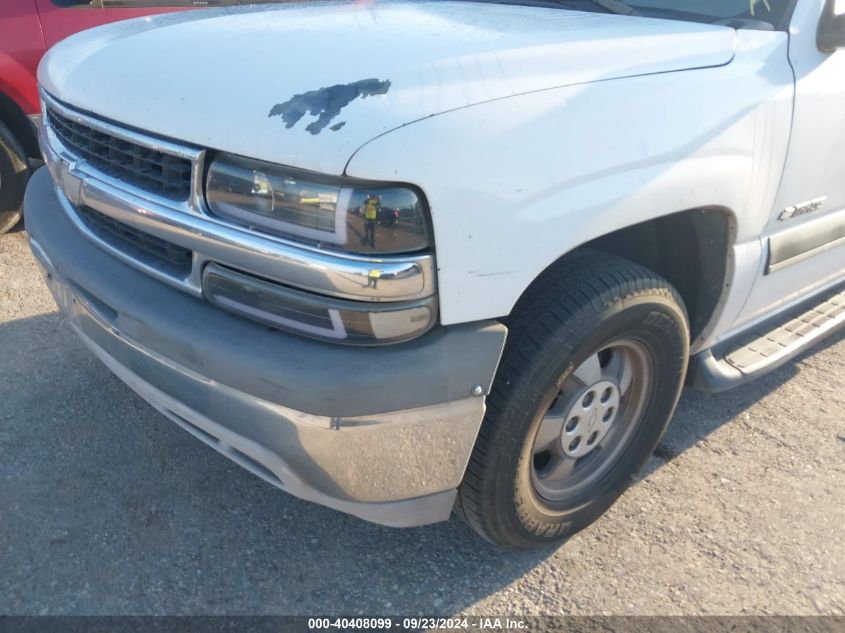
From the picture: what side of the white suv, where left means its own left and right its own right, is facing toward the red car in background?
right

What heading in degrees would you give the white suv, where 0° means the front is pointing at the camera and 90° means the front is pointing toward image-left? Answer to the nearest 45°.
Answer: approximately 45°
